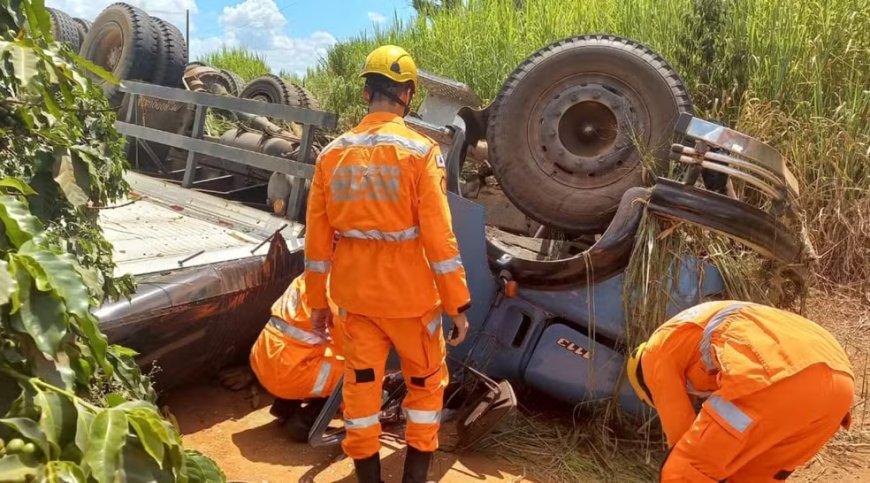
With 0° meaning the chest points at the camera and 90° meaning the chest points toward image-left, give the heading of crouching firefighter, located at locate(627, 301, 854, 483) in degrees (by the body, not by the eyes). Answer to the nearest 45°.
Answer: approximately 90°

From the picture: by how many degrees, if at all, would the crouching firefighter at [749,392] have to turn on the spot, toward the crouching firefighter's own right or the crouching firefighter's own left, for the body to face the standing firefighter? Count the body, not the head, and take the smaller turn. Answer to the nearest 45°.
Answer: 0° — they already face them

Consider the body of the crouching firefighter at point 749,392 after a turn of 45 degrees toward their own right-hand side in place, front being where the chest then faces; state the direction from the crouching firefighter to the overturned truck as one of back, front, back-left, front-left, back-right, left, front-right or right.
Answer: front

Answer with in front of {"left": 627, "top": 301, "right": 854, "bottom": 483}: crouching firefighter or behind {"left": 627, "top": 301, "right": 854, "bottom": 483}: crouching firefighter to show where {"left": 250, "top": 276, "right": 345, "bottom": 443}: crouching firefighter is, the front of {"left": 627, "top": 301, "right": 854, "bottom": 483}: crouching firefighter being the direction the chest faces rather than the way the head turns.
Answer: in front

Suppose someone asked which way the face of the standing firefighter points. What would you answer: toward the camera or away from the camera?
away from the camera
